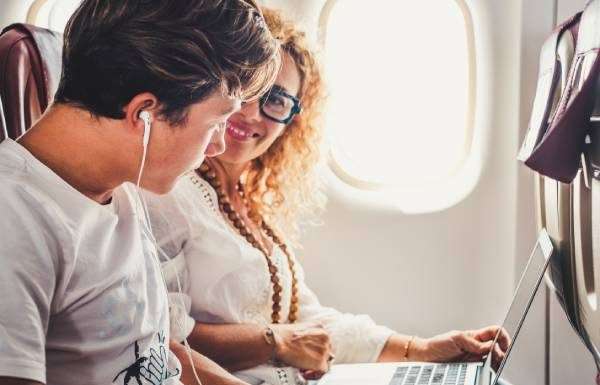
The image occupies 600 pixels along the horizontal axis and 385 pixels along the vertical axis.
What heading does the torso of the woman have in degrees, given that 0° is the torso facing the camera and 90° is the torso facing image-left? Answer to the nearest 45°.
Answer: approximately 315°

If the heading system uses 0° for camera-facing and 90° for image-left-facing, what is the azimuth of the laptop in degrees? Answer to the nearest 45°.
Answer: approximately 90°

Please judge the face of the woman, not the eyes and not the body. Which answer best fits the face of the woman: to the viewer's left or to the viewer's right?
to the viewer's left

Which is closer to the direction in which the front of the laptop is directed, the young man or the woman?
the woman

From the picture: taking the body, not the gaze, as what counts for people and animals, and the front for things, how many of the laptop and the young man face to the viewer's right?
1

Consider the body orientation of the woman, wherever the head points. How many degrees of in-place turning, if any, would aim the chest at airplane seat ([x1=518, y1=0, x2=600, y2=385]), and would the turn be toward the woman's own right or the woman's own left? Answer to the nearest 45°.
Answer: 0° — they already face it

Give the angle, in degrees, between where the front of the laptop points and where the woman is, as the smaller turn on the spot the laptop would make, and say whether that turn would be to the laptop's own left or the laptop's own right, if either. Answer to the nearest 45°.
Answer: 0° — it already faces them

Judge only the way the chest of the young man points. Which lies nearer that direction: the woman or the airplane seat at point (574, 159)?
the airplane seat

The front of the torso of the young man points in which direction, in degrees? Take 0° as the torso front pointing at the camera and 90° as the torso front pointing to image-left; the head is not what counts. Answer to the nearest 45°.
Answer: approximately 270°

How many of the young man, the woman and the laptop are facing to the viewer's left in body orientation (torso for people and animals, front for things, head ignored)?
1

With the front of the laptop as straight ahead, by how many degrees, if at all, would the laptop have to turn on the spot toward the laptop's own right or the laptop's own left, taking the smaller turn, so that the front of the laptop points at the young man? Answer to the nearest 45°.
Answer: approximately 45° to the laptop's own left
